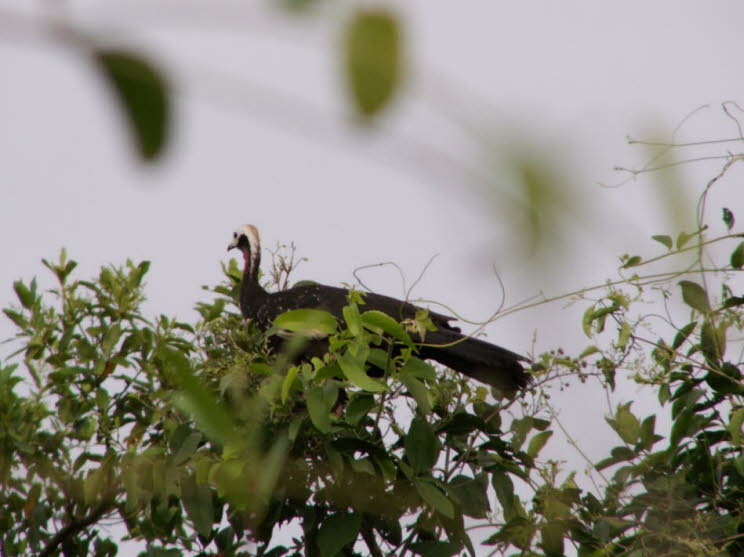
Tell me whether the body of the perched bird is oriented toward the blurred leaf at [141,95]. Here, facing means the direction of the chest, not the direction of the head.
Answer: no

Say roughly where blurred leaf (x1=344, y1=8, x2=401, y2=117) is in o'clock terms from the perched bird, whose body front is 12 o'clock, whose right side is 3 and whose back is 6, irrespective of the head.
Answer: The blurred leaf is roughly at 9 o'clock from the perched bird.

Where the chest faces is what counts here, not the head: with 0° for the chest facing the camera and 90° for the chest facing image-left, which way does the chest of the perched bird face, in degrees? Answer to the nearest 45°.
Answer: approximately 90°
